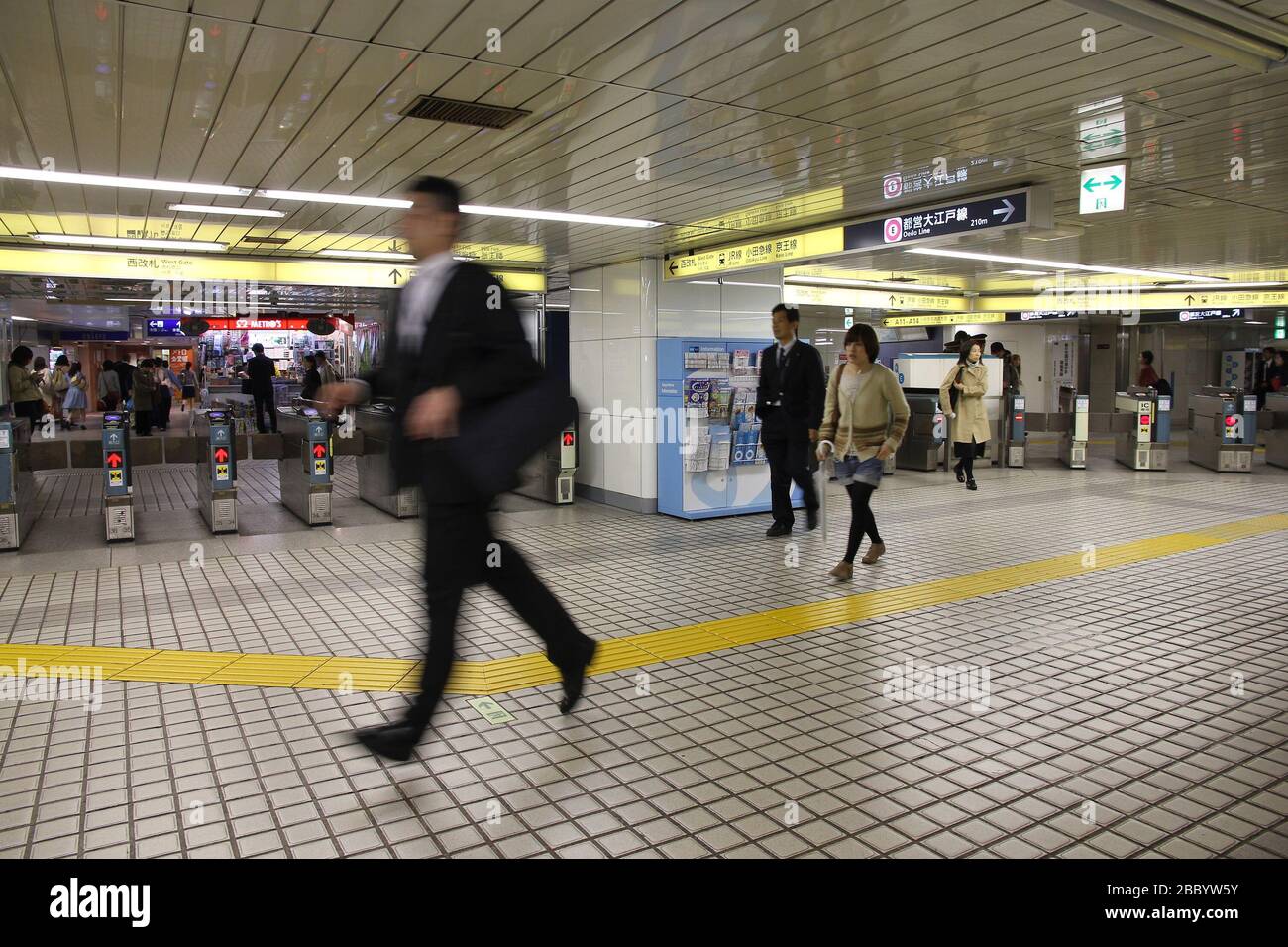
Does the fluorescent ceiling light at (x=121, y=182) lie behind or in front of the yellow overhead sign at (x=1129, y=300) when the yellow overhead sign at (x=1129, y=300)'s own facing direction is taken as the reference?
in front

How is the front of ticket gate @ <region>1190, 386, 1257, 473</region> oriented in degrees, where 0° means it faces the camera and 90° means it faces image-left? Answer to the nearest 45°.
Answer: approximately 0°

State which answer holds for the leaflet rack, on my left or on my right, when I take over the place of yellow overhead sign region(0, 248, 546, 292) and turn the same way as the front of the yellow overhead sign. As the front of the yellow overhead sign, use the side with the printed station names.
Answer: on my left

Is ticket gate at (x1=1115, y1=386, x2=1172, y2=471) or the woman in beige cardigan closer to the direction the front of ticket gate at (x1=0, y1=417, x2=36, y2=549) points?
the woman in beige cardigan

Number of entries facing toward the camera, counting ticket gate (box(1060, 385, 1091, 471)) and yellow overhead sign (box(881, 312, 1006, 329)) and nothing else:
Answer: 2

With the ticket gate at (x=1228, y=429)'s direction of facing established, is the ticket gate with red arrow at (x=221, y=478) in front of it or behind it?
in front

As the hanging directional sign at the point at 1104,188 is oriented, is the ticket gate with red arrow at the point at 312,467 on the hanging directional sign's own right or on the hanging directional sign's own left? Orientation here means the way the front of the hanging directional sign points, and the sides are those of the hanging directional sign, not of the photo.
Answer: on the hanging directional sign's own right

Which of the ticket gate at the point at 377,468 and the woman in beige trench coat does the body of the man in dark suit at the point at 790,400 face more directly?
the ticket gate

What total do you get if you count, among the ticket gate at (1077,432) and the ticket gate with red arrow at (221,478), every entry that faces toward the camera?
2
